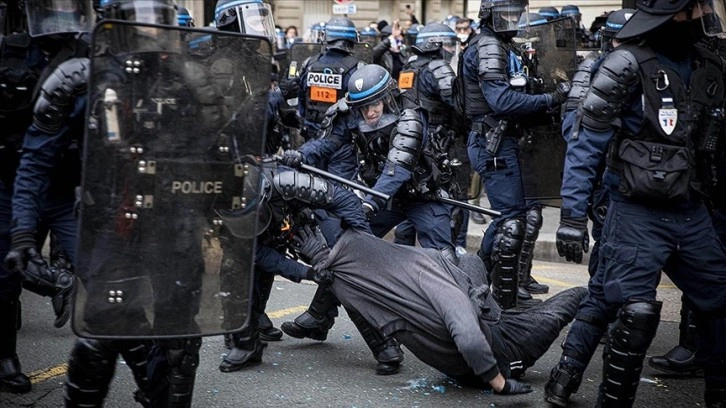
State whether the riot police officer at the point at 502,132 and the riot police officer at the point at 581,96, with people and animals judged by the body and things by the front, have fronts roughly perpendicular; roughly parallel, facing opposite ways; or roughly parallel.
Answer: roughly parallel

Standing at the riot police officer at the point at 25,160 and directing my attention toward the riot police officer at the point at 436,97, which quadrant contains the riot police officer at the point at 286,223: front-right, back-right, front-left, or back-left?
front-right

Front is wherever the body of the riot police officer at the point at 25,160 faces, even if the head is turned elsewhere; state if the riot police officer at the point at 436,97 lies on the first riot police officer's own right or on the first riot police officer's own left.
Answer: on the first riot police officer's own left

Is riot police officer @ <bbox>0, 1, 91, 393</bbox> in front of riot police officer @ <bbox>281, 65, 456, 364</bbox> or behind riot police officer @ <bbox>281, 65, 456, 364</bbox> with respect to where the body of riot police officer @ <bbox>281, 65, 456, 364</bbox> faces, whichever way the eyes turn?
in front

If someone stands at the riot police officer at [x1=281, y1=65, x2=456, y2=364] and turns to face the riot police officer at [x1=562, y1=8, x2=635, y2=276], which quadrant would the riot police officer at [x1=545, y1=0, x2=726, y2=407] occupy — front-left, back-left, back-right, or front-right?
front-right

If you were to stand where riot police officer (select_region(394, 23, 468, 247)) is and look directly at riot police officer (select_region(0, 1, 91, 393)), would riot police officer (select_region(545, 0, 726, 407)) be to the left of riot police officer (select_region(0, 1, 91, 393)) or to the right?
left

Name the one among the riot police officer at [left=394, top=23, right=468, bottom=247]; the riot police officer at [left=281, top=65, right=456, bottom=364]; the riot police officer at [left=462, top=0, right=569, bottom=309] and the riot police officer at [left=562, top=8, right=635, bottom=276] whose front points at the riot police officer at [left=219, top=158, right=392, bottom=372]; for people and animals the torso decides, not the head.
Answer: the riot police officer at [left=281, top=65, right=456, bottom=364]

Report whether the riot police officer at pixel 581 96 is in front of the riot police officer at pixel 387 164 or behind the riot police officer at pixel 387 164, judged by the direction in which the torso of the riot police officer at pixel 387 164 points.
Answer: behind

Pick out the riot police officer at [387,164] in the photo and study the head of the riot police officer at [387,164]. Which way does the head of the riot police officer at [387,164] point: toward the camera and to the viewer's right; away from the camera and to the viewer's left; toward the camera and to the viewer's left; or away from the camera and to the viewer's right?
toward the camera and to the viewer's left
